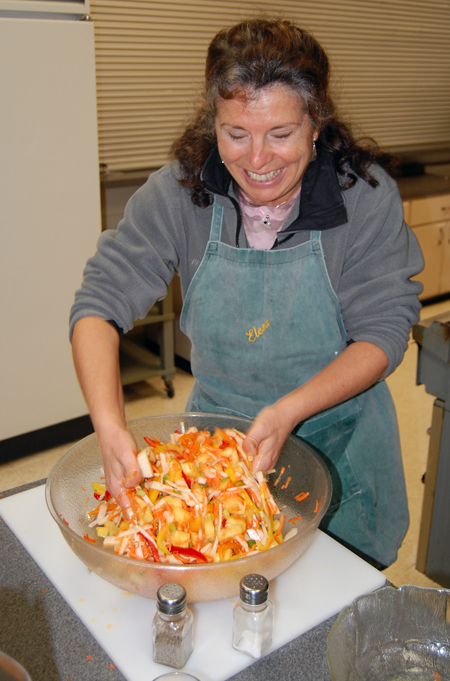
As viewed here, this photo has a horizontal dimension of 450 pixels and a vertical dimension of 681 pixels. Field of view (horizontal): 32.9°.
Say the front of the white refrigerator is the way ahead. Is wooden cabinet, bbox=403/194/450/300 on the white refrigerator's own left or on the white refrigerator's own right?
on the white refrigerator's own left

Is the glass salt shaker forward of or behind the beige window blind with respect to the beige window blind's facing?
forward

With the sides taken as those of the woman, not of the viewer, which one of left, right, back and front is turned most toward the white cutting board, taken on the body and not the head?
front

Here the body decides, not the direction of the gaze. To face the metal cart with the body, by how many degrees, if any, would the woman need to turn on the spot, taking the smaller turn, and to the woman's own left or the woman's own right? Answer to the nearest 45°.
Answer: approximately 180°

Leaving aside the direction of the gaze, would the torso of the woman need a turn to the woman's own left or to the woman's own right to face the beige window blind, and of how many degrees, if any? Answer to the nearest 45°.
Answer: approximately 180°

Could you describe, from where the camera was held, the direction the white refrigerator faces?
facing the viewer and to the right of the viewer

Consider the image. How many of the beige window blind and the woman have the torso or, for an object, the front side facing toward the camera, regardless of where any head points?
2

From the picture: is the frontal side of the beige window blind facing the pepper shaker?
yes

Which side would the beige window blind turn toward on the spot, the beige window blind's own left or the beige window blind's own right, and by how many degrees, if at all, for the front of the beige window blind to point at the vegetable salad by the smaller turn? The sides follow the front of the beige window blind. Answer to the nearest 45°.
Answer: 0° — it already faces it

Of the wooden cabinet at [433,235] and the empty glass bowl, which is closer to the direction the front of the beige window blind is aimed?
the empty glass bowl

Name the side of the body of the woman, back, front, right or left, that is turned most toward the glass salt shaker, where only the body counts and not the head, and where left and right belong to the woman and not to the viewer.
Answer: front
